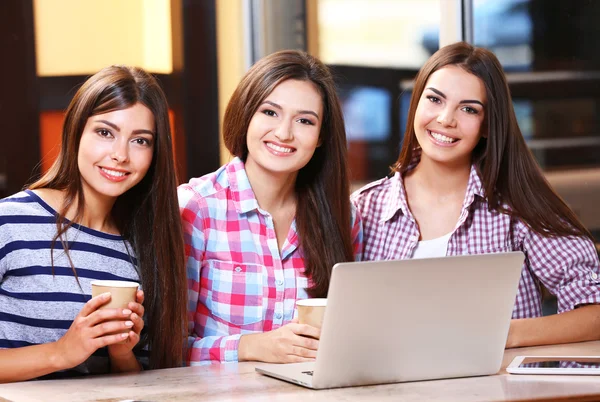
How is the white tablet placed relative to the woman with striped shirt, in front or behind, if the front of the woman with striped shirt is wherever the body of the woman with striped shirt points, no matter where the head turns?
in front

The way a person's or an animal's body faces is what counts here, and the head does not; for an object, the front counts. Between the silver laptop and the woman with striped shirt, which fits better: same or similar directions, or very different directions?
very different directions

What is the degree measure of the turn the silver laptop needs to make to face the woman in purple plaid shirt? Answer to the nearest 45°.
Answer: approximately 45° to its right

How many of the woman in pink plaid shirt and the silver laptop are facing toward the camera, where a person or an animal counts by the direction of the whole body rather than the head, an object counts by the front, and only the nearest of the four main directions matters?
1

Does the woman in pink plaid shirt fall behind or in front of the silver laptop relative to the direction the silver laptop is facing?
in front

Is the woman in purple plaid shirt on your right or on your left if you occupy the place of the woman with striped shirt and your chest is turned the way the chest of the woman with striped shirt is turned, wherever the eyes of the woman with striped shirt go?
on your left

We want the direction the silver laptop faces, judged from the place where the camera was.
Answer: facing away from the viewer and to the left of the viewer

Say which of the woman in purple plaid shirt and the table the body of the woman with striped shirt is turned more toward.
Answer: the table
